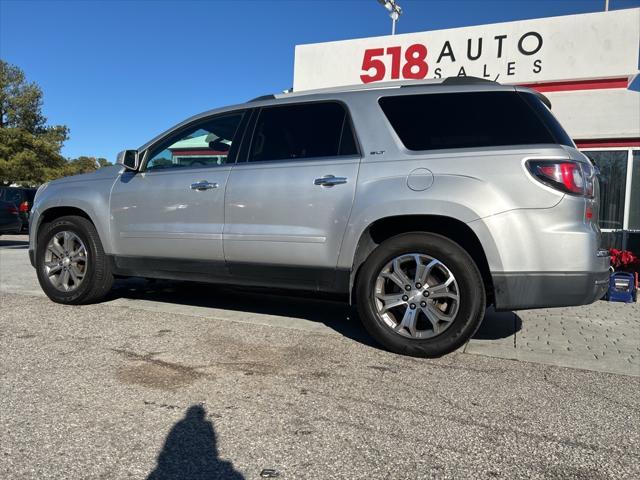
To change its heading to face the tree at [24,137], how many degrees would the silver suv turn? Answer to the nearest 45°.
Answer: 0° — it already faces it

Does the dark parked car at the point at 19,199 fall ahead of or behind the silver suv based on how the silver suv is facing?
ahead

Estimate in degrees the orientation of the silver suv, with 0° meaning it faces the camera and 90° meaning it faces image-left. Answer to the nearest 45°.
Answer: approximately 135°

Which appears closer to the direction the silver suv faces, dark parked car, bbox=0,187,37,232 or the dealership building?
the dark parked car

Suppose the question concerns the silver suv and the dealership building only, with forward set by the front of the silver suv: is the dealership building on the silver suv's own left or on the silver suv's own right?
on the silver suv's own right

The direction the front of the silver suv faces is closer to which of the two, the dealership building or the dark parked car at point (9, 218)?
the dark parked car

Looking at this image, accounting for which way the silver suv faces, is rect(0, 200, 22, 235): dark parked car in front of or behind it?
in front
